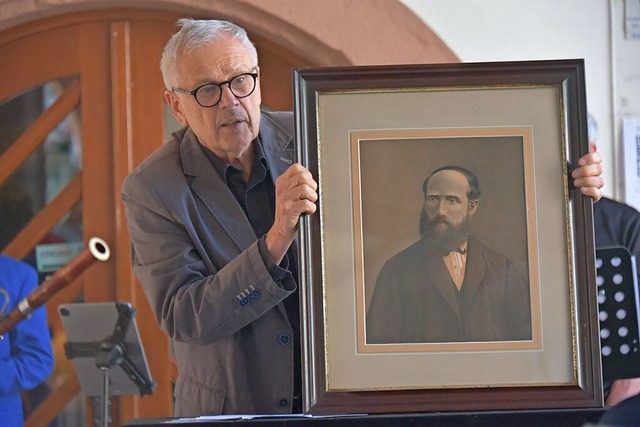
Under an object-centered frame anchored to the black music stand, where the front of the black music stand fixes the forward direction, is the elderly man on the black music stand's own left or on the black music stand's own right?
on the black music stand's own left

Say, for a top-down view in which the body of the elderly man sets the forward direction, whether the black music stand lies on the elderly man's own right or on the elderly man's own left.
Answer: on the elderly man's own left

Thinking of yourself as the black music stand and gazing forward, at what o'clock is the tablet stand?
The tablet stand is roughly at 10 o'clock from the black music stand.

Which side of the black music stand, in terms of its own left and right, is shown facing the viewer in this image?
back

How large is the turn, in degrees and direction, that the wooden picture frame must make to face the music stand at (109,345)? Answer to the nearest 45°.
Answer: approximately 135° to its right

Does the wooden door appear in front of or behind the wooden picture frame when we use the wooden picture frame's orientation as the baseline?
behind

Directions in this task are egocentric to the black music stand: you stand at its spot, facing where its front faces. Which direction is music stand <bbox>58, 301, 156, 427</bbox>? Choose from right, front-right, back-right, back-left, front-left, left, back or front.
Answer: front-left

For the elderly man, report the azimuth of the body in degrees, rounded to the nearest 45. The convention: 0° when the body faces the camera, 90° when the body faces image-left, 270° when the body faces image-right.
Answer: approximately 315°

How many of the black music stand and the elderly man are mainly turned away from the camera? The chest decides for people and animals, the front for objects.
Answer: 1

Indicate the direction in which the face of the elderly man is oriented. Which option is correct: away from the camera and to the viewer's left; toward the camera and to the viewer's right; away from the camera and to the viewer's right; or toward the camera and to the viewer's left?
toward the camera and to the viewer's right

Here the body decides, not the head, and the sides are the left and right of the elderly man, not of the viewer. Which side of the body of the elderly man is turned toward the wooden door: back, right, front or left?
back
